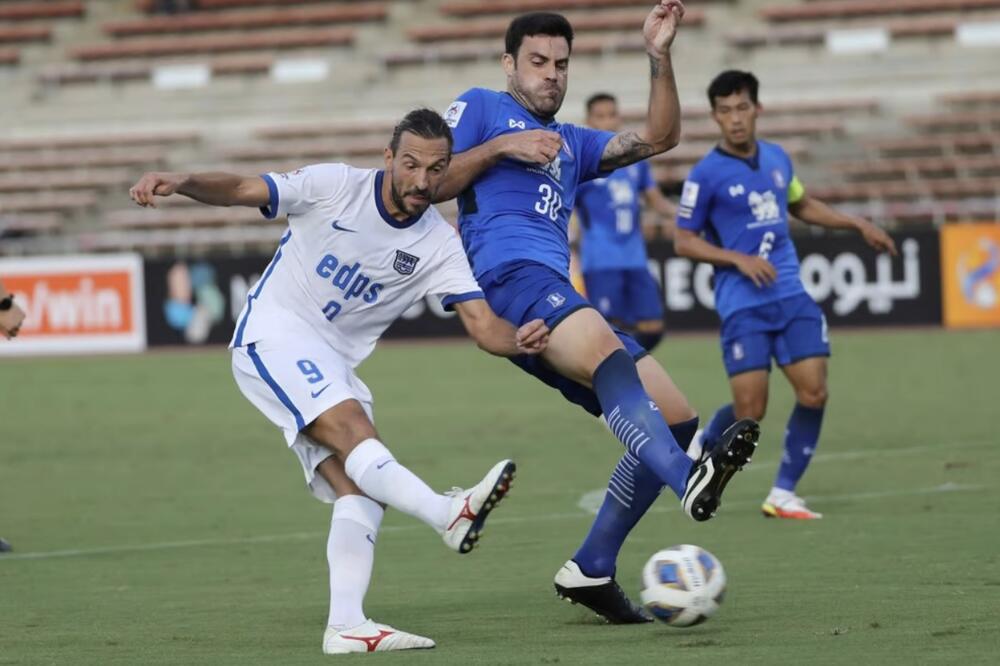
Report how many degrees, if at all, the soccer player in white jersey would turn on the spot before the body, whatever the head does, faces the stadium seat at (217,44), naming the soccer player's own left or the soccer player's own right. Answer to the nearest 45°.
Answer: approximately 135° to the soccer player's own left

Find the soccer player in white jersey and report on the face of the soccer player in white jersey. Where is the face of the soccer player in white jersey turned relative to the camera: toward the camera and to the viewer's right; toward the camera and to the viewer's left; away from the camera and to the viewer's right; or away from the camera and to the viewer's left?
toward the camera and to the viewer's right

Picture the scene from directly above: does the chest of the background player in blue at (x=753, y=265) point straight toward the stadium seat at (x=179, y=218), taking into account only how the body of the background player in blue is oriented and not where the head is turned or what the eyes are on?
no

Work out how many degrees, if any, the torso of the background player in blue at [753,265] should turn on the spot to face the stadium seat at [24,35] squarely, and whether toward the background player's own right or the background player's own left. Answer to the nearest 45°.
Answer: approximately 135° to the background player's own right

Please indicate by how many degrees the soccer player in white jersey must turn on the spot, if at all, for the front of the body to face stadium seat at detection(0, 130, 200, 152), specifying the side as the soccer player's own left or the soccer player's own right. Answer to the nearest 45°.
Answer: approximately 135° to the soccer player's own left

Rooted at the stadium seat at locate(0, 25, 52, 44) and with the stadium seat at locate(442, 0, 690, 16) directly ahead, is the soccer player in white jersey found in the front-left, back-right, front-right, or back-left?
front-right

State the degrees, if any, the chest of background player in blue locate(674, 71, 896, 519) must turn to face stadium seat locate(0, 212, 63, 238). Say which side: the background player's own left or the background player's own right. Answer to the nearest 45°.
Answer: approximately 135° to the background player's own right

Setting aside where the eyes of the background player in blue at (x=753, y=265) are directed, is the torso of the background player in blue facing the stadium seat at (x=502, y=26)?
no

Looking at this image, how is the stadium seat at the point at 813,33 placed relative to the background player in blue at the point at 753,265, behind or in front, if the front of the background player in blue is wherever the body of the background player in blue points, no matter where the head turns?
behind

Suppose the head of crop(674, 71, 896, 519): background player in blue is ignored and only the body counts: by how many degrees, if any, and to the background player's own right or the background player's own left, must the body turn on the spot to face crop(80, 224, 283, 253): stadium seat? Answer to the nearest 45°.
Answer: approximately 135° to the background player's own right

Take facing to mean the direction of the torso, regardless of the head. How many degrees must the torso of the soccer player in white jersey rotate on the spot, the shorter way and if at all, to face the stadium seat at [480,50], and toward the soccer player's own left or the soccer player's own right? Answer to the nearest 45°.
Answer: approximately 135° to the soccer player's own left

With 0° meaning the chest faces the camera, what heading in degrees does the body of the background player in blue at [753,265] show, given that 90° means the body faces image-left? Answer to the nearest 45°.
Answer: approximately 0°

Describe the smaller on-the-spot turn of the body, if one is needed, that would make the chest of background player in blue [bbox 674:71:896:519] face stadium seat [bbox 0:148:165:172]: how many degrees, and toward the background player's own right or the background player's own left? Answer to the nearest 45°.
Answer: approximately 135° to the background player's own right

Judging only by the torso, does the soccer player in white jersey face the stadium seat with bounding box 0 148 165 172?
no

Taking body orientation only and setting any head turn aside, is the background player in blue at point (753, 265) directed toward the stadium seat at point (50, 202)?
no

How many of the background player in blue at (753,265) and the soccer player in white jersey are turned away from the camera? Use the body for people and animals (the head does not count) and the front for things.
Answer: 0

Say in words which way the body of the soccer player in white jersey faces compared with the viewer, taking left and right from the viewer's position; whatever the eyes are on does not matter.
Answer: facing the viewer and to the right of the viewer

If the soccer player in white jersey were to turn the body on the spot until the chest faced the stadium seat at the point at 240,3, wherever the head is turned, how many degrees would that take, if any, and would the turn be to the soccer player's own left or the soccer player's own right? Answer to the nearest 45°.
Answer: approximately 135° to the soccer player's own left

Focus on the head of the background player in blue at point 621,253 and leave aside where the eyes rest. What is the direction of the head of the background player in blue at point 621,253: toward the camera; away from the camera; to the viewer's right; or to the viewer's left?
toward the camera

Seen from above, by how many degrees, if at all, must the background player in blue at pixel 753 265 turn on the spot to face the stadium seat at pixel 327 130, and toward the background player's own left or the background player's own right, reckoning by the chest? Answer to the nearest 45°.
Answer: approximately 180°

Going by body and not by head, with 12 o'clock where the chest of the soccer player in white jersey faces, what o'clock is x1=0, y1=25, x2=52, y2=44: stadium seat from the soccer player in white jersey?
The stadium seat is roughly at 7 o'clock from the soccer player in white jersey.
